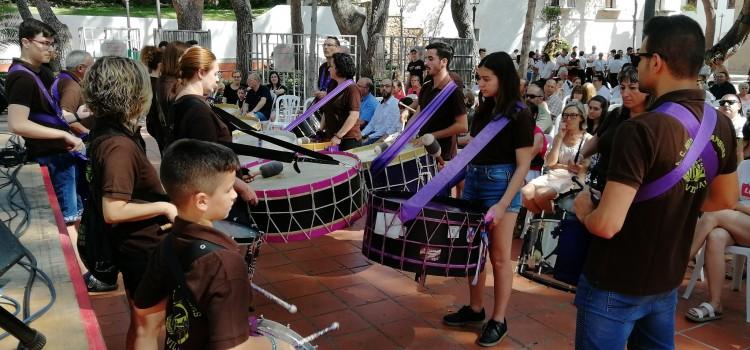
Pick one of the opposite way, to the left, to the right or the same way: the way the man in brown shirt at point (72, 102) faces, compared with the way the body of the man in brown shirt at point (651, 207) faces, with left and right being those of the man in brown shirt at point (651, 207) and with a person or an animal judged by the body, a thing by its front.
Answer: to the right

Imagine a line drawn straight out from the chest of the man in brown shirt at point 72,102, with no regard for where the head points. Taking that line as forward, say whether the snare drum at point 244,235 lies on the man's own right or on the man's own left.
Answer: on the man's own right

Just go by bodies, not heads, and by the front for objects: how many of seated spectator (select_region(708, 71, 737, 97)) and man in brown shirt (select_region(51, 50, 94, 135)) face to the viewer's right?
1

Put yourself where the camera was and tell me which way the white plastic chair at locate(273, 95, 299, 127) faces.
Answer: facing the viewer and to the right of the viewer

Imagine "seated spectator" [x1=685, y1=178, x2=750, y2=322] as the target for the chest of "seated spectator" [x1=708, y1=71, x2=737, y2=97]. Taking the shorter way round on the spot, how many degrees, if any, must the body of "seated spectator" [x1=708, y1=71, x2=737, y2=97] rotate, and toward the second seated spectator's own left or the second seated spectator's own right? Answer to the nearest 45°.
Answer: approximately 45° to the second seated spectator's own left

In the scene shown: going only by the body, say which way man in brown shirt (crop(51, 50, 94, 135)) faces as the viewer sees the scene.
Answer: to the viewer's right

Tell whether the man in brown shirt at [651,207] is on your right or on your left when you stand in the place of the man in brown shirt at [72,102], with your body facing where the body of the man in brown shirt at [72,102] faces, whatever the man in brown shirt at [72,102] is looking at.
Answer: on your right

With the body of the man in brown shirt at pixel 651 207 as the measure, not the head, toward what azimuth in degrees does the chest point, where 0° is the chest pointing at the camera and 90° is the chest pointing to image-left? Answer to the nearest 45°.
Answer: approximately 135°

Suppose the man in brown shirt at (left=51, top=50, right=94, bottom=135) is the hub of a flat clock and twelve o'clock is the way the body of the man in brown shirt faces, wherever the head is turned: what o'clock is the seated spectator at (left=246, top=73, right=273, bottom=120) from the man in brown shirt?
The seated spectator is roughly at 10 o'clock from the man in brown shirt.

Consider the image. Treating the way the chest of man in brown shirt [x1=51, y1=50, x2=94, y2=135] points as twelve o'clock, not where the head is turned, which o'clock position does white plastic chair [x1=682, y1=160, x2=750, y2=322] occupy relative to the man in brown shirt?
The white plastic chair is roughly at 1 o'clock from the man in brown shirt.

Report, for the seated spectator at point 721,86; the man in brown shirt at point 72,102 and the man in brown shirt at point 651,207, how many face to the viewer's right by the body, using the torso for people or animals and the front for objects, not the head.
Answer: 1

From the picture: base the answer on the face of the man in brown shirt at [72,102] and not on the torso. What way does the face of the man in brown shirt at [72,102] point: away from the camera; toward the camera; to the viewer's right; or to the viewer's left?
to the viewer's right

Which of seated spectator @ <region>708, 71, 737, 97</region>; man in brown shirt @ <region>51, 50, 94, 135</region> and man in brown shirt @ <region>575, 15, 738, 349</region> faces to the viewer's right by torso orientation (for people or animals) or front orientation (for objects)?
man in brown shirt @ <region>51, 50, 94, 135</region>

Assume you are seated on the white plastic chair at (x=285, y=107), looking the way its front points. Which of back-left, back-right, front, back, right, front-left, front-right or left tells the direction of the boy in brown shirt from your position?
front-right
